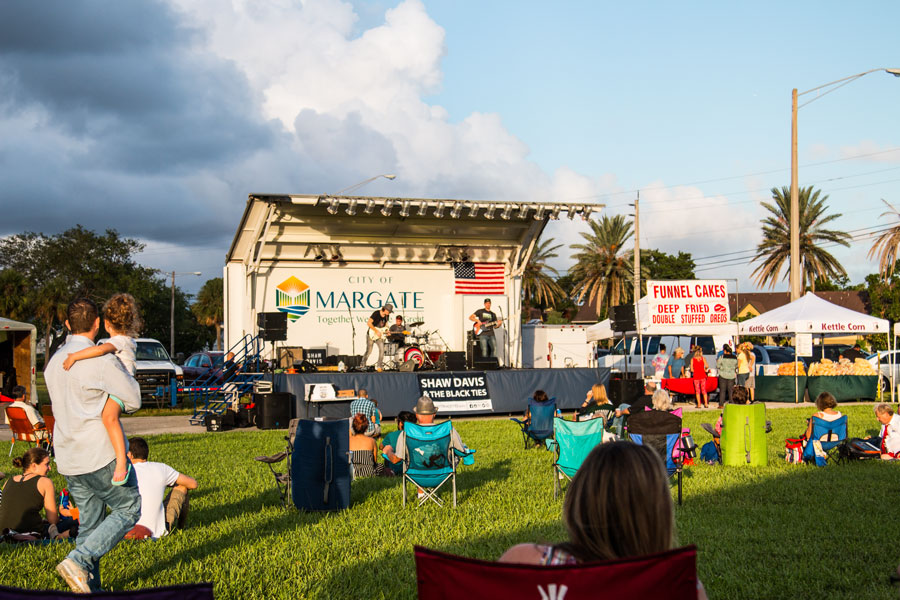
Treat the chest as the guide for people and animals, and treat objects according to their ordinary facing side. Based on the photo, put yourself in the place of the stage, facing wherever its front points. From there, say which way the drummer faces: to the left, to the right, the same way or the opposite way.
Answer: the same way

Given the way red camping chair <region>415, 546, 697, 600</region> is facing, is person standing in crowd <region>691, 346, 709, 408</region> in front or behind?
in front

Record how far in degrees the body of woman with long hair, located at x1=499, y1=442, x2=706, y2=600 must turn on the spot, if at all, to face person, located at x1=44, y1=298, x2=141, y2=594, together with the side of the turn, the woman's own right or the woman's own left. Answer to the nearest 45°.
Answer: approximately 45° to the woman's own left

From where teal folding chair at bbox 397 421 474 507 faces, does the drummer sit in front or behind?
in front

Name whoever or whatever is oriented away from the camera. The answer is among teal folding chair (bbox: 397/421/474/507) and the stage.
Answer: the teal folding chair

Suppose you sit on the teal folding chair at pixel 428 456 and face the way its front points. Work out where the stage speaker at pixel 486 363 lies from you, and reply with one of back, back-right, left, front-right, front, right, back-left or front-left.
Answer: front

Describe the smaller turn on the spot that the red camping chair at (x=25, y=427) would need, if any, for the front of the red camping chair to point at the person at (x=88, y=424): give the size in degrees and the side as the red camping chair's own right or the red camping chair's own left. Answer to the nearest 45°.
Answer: approximately 135° to the red camping chair's own right

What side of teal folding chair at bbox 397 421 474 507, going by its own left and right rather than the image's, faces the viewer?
back

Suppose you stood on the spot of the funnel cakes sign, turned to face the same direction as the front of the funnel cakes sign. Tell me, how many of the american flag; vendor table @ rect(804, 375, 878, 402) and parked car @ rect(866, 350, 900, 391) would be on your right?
1

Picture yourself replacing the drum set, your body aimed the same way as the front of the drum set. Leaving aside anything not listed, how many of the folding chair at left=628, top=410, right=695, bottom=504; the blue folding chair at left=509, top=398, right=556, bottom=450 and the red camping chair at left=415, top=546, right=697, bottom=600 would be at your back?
0

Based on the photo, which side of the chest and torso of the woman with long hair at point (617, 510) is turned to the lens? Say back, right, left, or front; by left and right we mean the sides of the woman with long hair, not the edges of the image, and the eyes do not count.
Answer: back

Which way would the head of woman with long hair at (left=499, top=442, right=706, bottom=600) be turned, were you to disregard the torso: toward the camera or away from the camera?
away from the camera

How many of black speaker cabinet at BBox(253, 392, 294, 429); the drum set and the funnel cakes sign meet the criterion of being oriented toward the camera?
3

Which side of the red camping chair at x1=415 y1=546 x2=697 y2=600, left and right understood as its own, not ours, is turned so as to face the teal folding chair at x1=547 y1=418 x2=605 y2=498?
front

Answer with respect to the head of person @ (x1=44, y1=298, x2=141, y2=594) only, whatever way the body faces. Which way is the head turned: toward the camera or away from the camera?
away from the camera

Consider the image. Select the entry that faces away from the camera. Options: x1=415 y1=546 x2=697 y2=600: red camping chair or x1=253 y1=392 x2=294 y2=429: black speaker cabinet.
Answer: the red camping chair

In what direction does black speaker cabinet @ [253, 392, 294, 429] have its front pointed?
toward the camera

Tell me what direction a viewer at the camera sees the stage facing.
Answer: facing the viewer

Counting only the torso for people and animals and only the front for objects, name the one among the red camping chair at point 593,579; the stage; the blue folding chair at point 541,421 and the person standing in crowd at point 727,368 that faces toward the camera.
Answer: the stage

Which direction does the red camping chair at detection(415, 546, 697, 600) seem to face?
away from the camera
